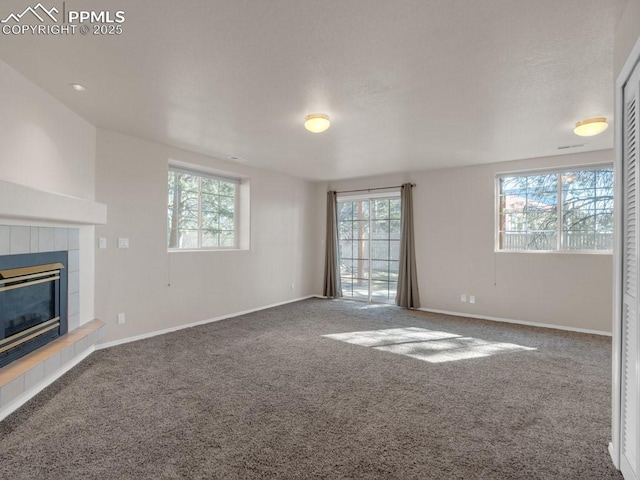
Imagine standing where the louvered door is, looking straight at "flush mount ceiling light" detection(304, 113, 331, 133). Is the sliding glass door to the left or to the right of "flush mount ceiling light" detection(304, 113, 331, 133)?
right

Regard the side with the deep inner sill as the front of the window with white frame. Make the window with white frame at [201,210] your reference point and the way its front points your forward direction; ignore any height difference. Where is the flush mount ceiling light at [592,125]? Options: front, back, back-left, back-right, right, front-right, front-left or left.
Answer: front

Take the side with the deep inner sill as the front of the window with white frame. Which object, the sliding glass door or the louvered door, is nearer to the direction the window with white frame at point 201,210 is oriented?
the louvered door

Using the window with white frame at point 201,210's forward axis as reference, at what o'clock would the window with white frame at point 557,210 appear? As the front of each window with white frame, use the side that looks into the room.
the window with white frame at point 557,210 is roughly at 11 o'clock from the window with white frame at point 201,210.

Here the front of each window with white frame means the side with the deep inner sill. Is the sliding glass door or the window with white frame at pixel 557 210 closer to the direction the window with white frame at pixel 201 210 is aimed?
the window with white frame

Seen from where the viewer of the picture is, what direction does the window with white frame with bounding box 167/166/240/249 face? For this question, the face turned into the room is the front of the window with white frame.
facing the viewer and to the right of the viewer

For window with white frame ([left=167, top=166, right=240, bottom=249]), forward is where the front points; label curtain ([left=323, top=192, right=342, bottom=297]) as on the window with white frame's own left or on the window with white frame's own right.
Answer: on the window with white frame's own left

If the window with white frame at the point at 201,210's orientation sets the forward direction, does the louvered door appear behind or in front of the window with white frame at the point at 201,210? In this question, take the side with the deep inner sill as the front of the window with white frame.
in front

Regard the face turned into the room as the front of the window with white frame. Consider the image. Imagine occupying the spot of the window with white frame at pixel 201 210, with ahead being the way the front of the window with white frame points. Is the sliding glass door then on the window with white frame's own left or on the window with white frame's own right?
on the window with white frame's own left

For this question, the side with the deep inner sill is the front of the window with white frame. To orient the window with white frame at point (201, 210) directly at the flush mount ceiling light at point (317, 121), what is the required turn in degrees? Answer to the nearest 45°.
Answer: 0° — it already faces it
